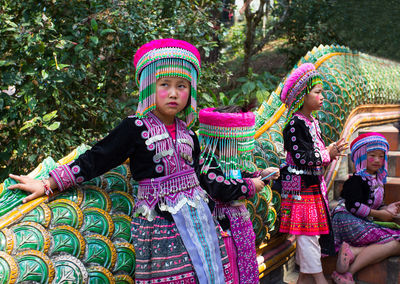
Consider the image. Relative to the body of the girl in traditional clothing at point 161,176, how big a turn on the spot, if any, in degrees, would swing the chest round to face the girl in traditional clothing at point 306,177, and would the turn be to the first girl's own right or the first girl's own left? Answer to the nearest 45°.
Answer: approximately 90° to the first girl's own left

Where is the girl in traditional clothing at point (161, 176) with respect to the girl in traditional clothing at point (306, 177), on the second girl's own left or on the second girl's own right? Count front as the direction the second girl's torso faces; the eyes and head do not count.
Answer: on the second girl's own right

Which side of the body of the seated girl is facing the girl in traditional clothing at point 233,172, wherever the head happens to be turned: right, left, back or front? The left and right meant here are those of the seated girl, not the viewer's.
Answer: right

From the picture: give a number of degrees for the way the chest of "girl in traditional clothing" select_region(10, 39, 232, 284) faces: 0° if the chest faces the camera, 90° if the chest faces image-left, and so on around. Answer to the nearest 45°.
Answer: approximately 315°
